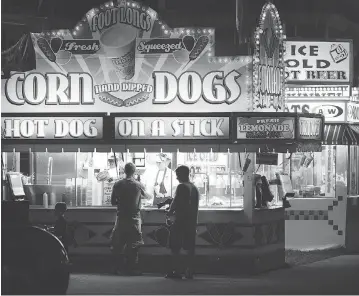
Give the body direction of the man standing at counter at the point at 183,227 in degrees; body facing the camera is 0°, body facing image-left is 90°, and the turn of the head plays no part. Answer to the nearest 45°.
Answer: approximately 135°

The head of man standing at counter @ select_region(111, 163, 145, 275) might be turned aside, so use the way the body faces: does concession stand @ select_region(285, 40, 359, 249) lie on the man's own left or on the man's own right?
on the man's own right

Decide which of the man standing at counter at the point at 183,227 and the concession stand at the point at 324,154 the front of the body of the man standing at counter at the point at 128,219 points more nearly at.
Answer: the concession stand

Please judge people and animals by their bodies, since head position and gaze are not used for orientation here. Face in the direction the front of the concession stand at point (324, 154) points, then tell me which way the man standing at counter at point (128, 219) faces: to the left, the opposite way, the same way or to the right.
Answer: the opposite way

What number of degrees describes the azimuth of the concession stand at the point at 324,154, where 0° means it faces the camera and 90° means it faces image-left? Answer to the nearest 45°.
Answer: approximately 0°

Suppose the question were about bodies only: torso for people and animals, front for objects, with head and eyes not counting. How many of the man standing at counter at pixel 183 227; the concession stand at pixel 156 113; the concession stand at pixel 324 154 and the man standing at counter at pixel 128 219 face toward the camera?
2

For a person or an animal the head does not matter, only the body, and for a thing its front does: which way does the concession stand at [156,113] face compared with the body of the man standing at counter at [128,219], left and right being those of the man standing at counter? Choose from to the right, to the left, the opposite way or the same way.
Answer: the opposite way

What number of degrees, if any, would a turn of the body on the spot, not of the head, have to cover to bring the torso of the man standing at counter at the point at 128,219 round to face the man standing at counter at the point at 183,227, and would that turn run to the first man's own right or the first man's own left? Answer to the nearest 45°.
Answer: approximately 135° to the first man's own right

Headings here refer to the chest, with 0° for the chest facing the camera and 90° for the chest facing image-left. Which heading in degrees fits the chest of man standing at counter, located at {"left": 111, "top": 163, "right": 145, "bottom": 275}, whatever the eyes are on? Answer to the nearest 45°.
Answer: approximately 180°

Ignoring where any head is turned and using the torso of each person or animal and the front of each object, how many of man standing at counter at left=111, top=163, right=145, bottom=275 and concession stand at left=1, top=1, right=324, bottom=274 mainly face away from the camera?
1

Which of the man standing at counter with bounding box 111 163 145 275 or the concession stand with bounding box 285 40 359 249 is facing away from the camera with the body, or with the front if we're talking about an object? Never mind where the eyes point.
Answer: the man standing at counter
